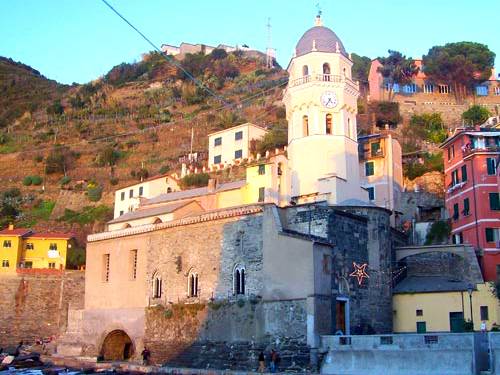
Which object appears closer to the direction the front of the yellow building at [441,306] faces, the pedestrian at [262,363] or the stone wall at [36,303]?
the pedestrian

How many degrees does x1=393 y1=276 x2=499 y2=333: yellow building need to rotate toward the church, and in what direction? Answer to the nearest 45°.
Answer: approximately 45° to its right

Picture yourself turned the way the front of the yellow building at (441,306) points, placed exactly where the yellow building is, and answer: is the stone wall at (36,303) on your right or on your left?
on your right

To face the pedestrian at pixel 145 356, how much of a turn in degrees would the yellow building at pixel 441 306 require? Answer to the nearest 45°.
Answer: approximately 90° to its right

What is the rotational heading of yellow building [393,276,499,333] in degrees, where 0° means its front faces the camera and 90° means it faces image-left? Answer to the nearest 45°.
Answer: approximately 0°
